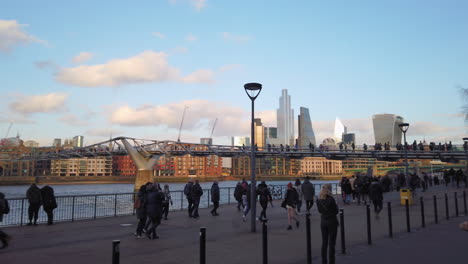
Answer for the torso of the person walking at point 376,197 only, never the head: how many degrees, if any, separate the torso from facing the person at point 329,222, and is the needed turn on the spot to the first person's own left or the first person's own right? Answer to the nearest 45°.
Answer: approximately 180°

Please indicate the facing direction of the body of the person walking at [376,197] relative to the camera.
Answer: away from the camera

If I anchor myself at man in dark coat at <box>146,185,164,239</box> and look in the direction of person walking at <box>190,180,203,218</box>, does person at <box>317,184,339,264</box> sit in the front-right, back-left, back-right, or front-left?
back-right

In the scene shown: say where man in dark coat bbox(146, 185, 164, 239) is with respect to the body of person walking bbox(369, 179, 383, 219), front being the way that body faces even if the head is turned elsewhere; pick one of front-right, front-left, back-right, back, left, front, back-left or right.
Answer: back-left

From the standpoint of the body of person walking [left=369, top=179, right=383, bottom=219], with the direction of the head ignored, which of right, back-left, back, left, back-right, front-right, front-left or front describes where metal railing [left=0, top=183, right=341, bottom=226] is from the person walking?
left

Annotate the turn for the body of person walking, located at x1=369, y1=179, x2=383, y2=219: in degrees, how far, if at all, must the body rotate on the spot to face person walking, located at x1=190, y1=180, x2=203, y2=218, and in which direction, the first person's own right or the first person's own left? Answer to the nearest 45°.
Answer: approximately 90° to the first person's own left

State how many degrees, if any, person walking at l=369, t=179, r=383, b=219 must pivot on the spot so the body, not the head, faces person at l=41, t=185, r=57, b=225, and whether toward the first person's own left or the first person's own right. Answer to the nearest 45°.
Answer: approximately 135° to the first person's own left

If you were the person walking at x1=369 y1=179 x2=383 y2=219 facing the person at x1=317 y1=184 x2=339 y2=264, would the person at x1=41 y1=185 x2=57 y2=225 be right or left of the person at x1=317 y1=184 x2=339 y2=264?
right
